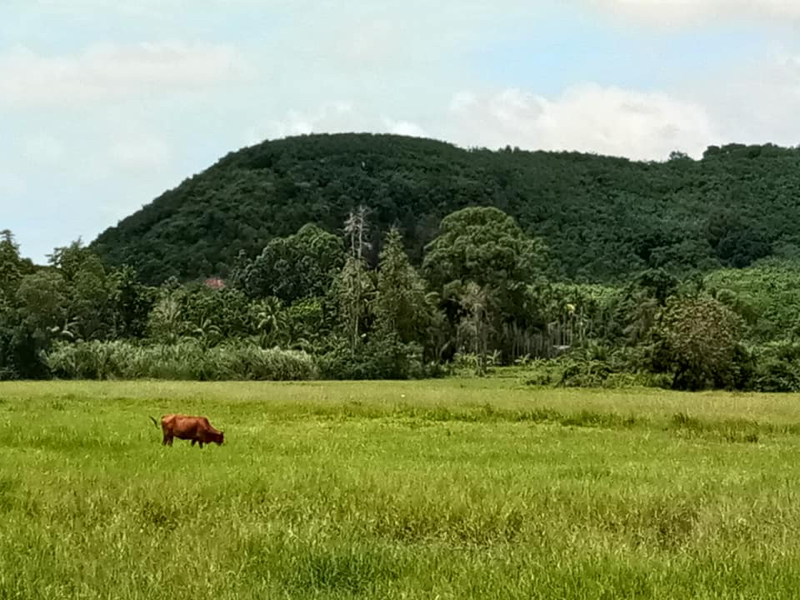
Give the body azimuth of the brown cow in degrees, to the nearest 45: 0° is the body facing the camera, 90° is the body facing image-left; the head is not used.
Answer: approximately 270°
